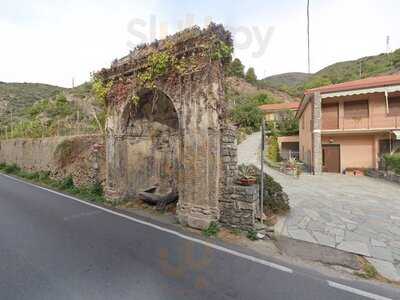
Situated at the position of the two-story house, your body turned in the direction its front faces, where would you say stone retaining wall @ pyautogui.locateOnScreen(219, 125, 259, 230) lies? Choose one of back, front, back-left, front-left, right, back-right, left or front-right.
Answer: front

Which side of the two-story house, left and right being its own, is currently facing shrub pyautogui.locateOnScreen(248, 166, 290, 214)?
front

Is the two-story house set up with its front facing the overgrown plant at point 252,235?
yes

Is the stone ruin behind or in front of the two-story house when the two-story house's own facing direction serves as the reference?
in front

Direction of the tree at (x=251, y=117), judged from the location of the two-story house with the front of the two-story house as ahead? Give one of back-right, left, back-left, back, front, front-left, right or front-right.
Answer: back-right

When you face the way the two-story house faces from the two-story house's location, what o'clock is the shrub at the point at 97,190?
The shrub is roughly at 1 o'clock from the two-story house.

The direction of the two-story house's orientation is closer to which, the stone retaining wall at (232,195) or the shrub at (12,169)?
the stone retaining wall

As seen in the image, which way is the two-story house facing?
toward the camera
